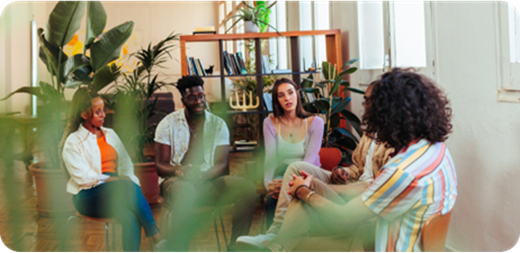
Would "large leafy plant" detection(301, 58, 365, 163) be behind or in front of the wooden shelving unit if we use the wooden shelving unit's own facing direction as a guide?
in front

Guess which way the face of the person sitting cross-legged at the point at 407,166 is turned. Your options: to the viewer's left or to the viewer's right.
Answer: to the viewer's left

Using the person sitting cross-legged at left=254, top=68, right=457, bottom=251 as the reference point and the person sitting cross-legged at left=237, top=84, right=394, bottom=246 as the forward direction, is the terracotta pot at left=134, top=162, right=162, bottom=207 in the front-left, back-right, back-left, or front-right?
front-left

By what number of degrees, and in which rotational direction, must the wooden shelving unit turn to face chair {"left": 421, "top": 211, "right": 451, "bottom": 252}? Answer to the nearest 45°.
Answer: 0° — it already faces it

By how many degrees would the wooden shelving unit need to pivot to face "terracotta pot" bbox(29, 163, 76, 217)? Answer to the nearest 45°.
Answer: approximately 45° to its right

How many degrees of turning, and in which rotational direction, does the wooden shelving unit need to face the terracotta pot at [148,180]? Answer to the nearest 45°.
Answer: approximately 45° to its right

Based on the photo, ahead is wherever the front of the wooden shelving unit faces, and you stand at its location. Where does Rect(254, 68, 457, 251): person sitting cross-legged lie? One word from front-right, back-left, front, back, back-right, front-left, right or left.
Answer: front

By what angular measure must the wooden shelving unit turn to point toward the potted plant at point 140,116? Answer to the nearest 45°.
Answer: approximately 45° to its right

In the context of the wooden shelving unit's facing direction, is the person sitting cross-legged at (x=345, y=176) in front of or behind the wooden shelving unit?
in front

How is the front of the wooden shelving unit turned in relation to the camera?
facing the viewer
